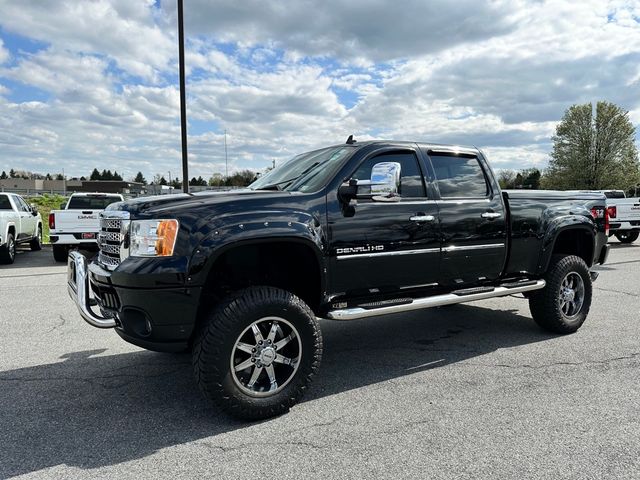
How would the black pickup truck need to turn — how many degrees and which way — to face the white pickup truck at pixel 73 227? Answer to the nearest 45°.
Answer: approximately 90° to its right

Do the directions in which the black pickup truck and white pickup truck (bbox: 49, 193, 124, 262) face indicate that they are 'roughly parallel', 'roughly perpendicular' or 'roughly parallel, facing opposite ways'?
roughly perpendicular

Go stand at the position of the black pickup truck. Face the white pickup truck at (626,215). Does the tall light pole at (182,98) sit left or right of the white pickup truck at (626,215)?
left

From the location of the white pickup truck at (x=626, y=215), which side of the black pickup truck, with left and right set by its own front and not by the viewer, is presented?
back

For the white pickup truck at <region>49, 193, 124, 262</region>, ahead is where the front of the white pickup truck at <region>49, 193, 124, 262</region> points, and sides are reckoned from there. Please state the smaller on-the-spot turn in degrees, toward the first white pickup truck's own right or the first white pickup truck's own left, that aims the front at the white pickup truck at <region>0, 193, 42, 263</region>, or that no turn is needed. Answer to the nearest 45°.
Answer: approximately 45° to the first white pickup truck's own left

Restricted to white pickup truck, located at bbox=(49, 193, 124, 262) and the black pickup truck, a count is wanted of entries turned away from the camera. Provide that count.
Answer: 1

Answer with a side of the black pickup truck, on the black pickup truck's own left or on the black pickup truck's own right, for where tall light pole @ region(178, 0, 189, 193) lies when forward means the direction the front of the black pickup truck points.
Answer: on the black pickup truck's own right

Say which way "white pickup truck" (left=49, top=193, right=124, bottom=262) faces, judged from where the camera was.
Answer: facing away from the viewer

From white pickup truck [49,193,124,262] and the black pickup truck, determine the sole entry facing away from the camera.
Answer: the white pickup truck

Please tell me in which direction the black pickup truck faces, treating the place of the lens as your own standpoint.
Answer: facing the viewer and to the left of the viewer

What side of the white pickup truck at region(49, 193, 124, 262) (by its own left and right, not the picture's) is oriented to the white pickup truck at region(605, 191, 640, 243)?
right

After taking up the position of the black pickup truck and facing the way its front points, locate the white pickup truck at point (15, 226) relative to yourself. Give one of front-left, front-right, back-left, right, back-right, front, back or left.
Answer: right
